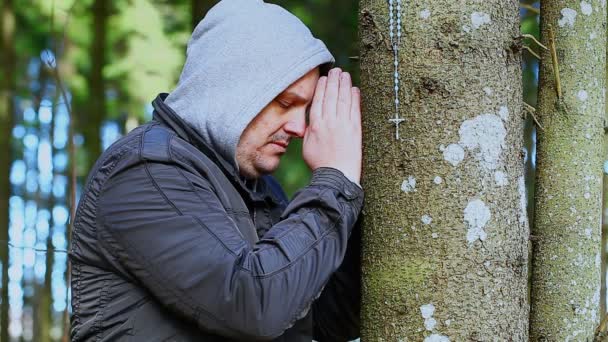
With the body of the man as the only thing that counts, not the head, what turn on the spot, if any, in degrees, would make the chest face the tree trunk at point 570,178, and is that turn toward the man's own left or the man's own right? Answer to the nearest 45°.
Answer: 0° — they already face it

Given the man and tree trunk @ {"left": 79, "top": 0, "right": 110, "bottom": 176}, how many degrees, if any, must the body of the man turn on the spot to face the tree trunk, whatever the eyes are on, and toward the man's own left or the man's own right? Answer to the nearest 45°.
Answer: approximately 90° to the man's own left

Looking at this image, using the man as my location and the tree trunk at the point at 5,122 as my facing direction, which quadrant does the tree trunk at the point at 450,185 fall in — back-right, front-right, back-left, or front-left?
back-right

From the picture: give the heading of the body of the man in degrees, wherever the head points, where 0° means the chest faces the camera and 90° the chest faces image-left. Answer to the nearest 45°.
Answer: approximately 270°

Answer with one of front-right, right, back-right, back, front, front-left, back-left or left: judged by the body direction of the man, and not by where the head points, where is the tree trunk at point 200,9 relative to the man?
left

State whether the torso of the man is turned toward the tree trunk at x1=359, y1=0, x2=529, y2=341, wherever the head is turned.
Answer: yes

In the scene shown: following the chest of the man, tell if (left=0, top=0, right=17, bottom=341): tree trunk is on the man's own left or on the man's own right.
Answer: on the man's own left
